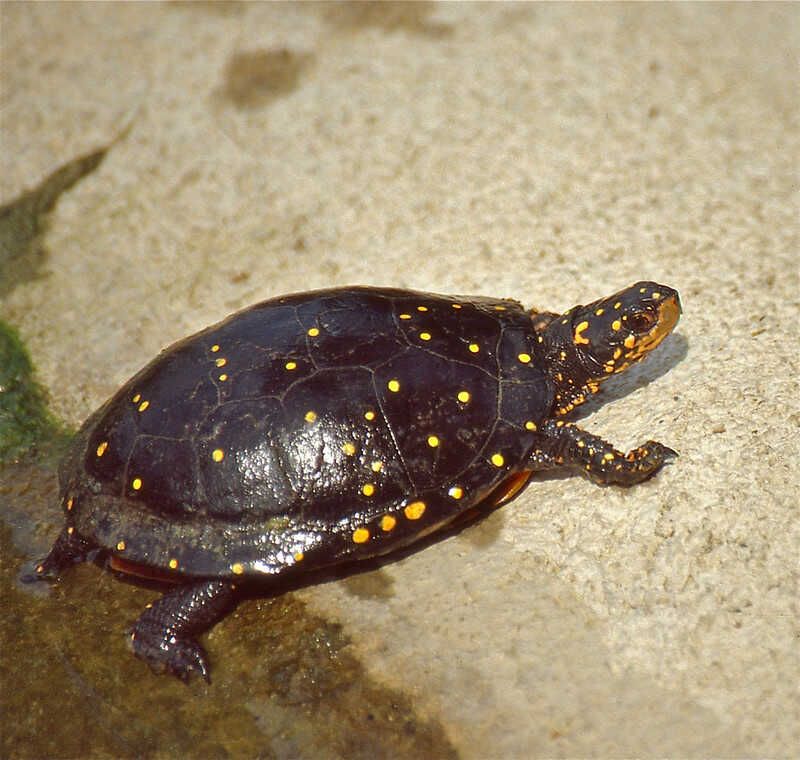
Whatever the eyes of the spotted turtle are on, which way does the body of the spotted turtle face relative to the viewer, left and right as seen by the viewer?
facing away from the viewer and to the right of the viewer

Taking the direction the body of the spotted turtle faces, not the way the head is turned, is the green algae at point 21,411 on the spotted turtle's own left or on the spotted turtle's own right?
on the spotted turtle's own left
